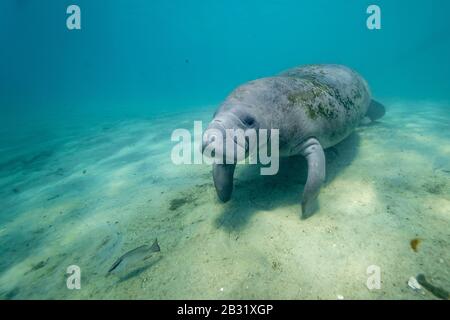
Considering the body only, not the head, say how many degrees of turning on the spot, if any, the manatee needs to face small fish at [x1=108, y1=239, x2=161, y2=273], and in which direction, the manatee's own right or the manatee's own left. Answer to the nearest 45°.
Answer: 0° — it already faces it

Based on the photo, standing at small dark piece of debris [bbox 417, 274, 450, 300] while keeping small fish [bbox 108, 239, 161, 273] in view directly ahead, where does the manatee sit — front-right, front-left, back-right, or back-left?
front-right

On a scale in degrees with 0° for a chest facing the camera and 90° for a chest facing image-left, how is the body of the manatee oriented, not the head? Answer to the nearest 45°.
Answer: approximately 45°

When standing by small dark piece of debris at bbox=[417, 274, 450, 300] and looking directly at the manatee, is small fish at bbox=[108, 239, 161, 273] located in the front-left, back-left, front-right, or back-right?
front-left

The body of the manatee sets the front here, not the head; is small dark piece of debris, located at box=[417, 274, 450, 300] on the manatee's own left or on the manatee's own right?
on the manatee's own left
